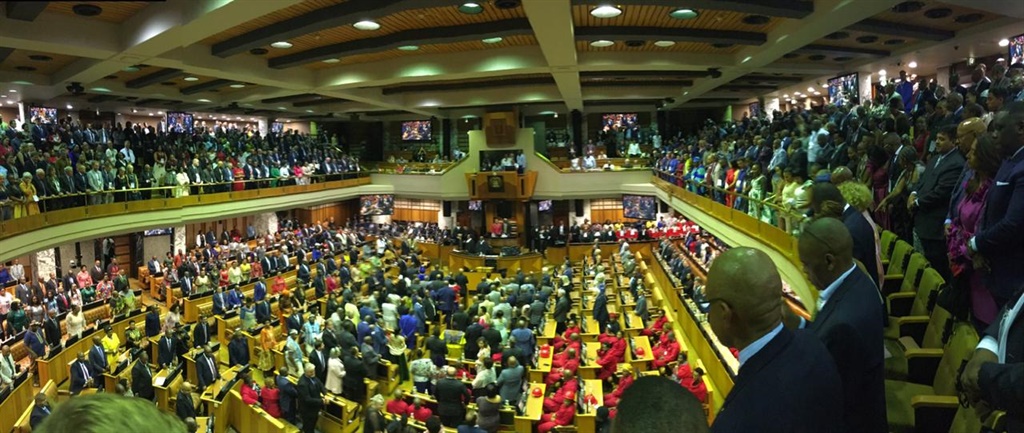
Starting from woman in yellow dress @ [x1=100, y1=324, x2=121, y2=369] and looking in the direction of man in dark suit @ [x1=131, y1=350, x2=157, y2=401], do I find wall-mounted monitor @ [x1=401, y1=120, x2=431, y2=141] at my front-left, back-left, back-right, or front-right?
back-left

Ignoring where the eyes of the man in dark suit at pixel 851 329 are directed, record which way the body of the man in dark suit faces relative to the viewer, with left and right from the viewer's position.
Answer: facing to the left of the viewer

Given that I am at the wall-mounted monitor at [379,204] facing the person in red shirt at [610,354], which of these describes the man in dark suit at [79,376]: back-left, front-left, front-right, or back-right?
front-right

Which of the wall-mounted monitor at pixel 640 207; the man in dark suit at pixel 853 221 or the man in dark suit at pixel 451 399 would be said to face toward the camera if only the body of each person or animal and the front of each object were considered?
the wall-mounted monitor

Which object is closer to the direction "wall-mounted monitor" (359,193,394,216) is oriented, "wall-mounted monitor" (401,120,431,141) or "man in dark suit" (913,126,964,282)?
the man in dark suit

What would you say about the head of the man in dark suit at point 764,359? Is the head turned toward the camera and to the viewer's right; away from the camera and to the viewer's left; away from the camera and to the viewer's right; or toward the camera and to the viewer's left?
away from the camera and to the viewer's left

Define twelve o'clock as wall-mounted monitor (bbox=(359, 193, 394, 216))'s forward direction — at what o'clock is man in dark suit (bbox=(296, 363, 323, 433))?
The man in dark suit is roughly at 12 o'clock from the wall-mounted monitor.

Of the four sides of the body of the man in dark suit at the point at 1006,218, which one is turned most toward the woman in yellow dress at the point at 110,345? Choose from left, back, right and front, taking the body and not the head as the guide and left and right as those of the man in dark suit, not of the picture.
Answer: front

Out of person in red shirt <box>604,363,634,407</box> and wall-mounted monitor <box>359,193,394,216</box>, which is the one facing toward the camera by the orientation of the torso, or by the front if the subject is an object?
the wall-mounted monitor

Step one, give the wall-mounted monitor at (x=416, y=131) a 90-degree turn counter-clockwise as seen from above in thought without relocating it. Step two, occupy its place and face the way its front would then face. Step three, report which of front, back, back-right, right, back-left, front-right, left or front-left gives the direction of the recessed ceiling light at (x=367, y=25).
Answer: right

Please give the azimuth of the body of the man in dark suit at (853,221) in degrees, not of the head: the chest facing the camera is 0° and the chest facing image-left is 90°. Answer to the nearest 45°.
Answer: approximately 90°

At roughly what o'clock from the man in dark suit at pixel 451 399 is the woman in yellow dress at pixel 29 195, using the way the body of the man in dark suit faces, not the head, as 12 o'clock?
The woman in yellow dress is roughly at 10 o'clock from the man in dark suit.

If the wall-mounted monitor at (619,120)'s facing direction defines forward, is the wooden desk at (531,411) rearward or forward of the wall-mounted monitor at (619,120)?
forward

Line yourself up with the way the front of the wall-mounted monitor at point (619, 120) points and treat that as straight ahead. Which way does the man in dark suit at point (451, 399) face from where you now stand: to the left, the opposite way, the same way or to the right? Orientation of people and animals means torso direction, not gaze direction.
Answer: the opposite way

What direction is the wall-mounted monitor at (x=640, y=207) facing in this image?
toward the camera

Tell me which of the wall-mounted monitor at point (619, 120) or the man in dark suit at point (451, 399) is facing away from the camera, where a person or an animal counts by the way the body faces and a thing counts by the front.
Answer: the man in dark suit

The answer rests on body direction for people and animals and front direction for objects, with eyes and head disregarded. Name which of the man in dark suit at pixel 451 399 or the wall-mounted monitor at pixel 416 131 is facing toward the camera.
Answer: the wall-mounted monitor
